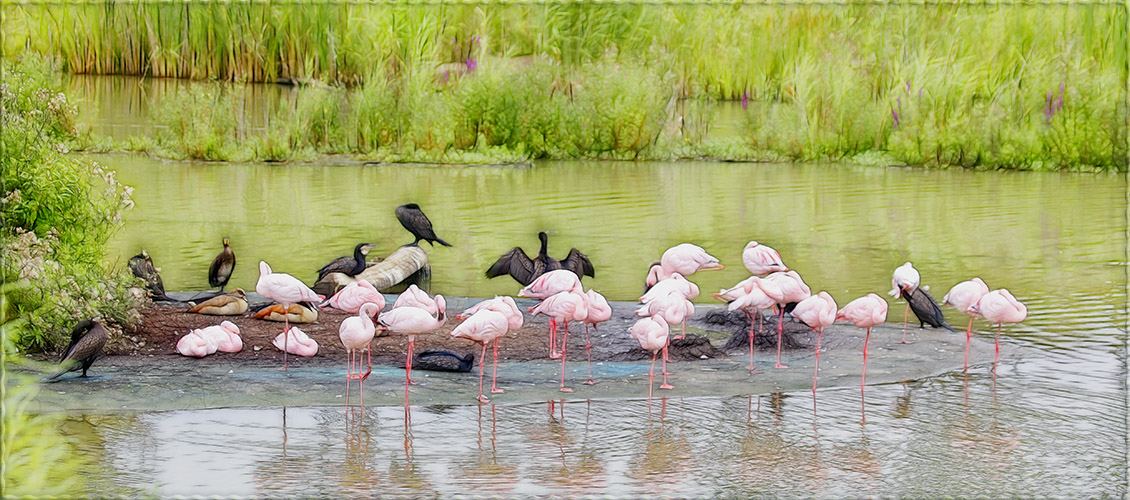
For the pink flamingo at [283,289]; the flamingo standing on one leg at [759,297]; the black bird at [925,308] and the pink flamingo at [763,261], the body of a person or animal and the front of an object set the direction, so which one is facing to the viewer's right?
the flamingo standing on one leg

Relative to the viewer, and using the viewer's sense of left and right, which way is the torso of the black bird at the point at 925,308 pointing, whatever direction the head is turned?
facing to the left of the viewer

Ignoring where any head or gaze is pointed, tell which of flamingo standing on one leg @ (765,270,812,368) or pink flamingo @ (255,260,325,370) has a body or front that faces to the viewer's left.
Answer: the pink flamingo

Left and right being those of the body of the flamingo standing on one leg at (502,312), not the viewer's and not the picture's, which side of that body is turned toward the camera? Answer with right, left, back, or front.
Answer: right

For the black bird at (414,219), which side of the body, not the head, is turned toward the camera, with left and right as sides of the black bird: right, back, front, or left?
left

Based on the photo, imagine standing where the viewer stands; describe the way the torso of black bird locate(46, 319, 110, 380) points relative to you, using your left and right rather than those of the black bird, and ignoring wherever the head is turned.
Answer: facing to the right of the viewer

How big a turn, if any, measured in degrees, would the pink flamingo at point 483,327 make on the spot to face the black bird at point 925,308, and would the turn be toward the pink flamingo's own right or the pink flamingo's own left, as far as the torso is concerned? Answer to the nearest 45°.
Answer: approximately 45° to the pink flamingo's own left

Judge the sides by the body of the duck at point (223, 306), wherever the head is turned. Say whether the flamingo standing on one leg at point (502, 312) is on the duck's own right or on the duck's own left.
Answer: on the duck's own right

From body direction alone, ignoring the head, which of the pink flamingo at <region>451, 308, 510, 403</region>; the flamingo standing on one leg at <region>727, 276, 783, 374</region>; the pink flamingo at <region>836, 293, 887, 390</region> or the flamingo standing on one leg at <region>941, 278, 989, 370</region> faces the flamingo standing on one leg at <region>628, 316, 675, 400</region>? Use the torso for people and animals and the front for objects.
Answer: the pink flamingo at <region>451, 308, 510, 403</region>

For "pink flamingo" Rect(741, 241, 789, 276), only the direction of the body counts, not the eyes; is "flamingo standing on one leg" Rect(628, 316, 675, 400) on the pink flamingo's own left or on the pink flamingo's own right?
on the pink flamingo's own left

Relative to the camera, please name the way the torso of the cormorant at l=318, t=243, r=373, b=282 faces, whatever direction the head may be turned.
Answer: to the viewer's right
